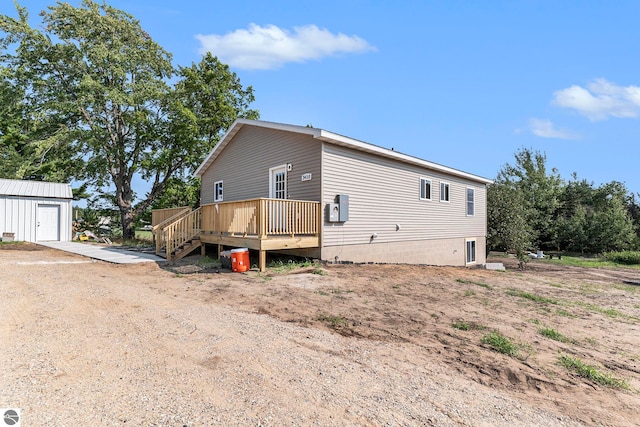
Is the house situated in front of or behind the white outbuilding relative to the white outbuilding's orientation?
in front

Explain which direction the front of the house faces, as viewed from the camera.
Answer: facing the viewer and to the left of the viewer

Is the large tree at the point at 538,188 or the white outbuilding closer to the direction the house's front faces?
the white outbuilding

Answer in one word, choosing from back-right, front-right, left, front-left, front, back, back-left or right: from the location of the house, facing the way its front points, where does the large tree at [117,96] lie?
right

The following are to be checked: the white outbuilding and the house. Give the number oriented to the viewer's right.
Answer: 0

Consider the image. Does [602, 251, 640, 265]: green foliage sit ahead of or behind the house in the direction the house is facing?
behind

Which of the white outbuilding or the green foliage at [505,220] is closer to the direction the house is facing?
the white outbuilding

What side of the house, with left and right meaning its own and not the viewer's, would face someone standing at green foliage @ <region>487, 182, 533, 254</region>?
back

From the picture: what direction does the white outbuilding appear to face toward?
toward the camera

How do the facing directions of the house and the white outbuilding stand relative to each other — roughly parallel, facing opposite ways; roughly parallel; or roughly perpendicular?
roughly perpendicular
